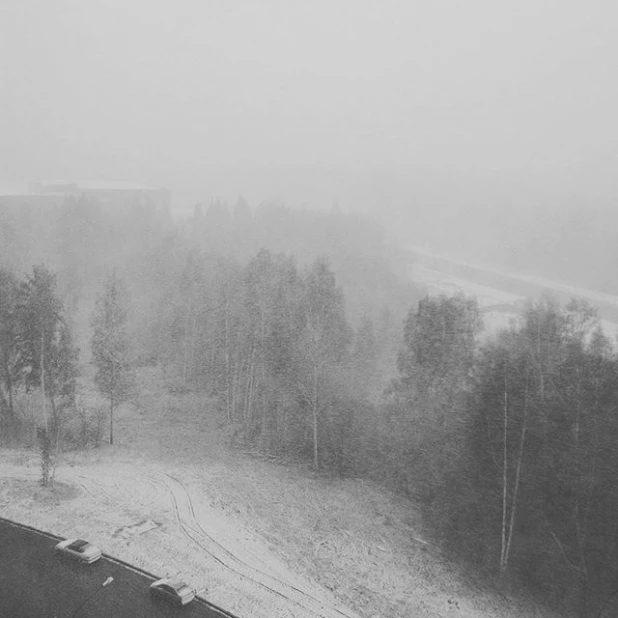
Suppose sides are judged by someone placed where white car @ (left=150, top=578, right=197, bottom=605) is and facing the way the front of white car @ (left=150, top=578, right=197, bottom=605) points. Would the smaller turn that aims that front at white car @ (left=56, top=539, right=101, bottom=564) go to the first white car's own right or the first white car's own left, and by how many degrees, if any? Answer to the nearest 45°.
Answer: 0° — it already faces it

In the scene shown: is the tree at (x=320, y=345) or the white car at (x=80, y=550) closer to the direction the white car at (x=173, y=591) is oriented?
the white car

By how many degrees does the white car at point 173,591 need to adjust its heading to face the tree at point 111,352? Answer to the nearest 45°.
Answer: approximately 45° to its right

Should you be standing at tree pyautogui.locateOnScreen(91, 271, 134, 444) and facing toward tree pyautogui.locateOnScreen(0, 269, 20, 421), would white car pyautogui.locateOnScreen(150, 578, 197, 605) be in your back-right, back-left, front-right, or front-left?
back-left

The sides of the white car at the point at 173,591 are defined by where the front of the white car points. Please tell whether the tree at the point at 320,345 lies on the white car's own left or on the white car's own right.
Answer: on the white car's own right

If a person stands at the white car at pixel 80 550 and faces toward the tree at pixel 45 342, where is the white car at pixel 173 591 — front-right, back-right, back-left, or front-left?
back-right

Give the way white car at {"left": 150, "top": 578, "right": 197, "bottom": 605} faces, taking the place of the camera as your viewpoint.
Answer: facing away from the viewer and to the left of the viewer

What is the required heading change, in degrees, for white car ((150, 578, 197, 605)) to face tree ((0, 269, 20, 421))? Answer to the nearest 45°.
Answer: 0° — it already faces it
